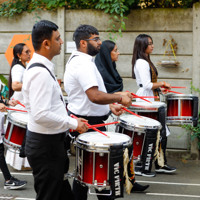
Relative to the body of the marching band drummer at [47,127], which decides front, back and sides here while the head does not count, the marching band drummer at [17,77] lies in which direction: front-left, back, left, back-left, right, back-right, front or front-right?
left

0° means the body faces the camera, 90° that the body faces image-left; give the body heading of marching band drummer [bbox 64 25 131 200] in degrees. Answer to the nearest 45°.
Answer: approximately 270°

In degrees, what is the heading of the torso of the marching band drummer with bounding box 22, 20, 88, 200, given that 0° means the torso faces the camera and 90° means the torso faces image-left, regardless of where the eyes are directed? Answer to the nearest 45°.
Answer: approximately 270°

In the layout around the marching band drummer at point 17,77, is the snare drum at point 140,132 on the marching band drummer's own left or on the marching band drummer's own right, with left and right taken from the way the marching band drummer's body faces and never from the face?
on the marching band drummer's own right

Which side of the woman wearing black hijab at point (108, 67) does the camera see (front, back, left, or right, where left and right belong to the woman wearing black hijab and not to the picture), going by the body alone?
right

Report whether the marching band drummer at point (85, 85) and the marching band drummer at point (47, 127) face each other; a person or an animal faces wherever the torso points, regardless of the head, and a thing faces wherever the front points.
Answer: no

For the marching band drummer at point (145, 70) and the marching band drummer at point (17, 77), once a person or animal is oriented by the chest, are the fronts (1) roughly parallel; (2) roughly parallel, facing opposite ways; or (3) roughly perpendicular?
roughly parallel

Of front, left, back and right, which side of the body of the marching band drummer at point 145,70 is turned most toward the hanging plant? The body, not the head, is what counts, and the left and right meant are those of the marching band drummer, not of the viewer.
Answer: left

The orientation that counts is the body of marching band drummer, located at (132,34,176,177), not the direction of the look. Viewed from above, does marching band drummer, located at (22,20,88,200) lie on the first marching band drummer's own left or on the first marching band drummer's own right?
on the first marching band drummer's own right

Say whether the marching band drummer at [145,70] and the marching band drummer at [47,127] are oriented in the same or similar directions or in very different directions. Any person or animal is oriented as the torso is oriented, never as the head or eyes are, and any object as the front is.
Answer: same or similar directions

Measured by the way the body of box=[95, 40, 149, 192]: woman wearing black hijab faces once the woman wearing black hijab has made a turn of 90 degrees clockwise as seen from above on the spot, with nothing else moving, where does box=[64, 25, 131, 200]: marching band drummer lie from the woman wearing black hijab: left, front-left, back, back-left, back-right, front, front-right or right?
front

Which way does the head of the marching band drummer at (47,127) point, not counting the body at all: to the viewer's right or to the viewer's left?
to the viewer's right

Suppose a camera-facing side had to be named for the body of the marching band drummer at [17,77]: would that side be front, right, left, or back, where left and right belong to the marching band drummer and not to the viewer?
right

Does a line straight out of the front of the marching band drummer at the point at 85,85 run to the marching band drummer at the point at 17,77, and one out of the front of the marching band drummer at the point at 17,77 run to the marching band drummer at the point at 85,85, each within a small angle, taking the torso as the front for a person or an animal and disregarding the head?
no

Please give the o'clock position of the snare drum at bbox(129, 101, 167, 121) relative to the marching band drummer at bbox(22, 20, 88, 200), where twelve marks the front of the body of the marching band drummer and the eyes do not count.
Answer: The snare drum is roughly at 10 o'clock from the marching band drummer.

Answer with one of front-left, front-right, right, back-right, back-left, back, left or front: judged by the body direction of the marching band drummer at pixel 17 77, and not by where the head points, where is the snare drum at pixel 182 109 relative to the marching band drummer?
front

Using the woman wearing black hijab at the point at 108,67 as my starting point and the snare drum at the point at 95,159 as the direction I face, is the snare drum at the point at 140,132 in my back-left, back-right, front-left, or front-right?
front-left

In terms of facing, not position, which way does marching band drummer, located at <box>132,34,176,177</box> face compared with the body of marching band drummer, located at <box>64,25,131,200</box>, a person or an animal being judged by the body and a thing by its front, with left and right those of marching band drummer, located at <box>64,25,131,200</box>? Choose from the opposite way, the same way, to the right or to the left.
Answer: the same way

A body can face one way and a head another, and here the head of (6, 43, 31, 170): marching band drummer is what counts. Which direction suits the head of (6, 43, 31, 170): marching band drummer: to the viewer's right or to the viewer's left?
to the viewer's right
